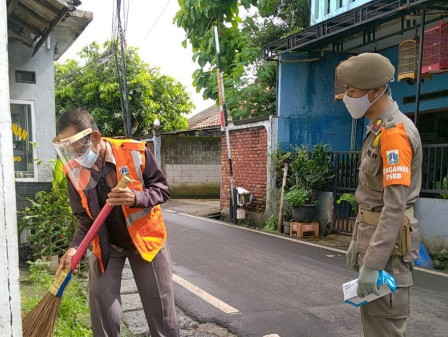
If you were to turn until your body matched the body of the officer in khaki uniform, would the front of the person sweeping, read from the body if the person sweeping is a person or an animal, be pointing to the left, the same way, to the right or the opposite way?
to the left

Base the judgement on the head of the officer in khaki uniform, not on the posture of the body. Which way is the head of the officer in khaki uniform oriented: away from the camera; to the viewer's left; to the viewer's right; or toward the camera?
to the viewer's left

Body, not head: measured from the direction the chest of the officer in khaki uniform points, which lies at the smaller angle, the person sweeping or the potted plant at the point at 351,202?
the person sweeping

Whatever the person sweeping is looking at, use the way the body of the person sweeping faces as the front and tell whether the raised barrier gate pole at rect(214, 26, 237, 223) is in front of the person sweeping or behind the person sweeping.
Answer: behind

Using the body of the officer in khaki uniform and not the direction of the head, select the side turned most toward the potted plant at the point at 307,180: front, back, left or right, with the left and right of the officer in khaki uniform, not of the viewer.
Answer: right

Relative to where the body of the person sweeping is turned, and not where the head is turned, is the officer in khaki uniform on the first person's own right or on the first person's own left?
on the first person's own left

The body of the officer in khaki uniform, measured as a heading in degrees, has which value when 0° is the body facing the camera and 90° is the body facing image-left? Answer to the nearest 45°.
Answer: approximately 90°

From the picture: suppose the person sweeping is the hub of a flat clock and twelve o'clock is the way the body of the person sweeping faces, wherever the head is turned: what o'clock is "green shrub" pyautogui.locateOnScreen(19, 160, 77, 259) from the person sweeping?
The green shrub is roughly at 4 o'clock from the person sweeping.

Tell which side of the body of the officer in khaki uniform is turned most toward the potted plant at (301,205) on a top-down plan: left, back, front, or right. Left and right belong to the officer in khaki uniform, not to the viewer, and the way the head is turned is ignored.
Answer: right
